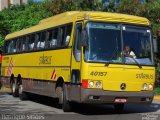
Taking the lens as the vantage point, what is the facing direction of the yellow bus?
facing the viewer and to the right of the viewer
